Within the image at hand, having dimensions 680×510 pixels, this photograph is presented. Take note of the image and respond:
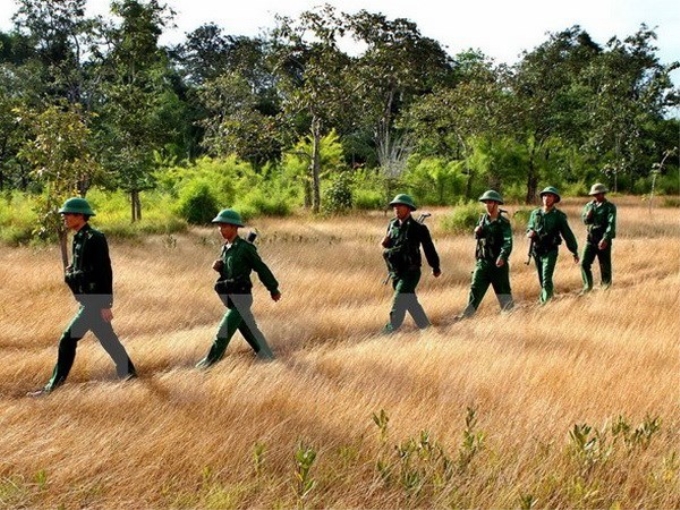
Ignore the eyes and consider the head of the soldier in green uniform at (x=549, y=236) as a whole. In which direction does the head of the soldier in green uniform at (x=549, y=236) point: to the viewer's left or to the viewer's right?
to the viewer's left

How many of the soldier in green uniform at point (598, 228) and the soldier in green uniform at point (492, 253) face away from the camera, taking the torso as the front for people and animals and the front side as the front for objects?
0

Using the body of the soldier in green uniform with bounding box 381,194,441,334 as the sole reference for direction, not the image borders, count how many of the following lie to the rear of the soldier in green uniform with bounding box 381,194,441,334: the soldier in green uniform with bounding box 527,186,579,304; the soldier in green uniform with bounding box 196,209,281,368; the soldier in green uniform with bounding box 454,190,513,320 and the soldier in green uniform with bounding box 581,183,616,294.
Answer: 3

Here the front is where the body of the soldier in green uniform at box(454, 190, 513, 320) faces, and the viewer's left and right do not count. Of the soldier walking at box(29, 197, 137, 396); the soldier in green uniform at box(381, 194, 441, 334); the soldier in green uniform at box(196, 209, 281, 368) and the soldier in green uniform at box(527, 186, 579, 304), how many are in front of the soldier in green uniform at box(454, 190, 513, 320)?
3

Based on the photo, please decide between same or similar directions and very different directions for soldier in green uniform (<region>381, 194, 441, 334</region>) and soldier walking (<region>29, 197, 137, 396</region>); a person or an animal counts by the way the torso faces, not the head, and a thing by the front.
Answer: same or similar directions

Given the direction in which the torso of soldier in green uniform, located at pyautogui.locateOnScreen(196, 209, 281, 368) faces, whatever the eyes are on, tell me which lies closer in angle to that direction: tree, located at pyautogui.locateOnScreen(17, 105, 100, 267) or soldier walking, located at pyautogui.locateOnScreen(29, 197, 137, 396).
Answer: the soldier walking

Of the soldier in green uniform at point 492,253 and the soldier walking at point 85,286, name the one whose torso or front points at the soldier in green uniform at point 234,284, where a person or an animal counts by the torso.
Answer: the soldier in green uniform at point 492,253

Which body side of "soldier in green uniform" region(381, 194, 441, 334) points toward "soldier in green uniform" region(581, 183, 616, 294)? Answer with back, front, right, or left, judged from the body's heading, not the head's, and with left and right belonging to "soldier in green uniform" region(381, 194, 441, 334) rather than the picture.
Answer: back

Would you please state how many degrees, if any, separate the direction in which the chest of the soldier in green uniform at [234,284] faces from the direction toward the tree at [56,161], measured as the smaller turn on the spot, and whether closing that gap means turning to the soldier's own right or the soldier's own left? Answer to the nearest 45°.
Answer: approximately 90° to the soldier's own right

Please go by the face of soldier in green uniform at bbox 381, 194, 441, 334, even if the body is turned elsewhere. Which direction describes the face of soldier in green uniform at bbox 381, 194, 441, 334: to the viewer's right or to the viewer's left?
to the viewer's left

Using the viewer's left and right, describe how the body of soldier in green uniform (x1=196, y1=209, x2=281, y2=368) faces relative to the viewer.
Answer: facing the viewer and to the left of the viewer

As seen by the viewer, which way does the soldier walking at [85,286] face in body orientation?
to the viewer's left

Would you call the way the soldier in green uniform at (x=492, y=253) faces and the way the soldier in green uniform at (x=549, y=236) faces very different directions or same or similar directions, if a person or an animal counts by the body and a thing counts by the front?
same or similar directions

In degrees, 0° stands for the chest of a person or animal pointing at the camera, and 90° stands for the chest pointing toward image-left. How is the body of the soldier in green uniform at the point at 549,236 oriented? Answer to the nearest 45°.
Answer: approximately 45°

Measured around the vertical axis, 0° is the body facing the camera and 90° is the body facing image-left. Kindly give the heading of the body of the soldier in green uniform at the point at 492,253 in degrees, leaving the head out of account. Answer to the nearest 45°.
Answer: approximately 45°

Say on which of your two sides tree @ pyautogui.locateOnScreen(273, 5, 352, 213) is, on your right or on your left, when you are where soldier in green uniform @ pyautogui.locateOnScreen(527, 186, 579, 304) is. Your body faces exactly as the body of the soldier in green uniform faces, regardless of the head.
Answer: on your right
